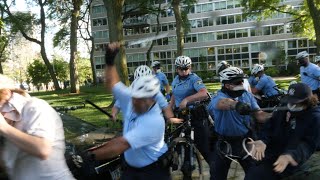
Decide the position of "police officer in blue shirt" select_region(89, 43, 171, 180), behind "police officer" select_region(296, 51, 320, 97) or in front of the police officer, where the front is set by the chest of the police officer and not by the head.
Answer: in front

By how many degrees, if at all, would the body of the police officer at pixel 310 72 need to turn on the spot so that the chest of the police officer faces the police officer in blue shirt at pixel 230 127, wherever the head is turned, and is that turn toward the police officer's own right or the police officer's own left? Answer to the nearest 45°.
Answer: approximately 45° to the police officer's own left

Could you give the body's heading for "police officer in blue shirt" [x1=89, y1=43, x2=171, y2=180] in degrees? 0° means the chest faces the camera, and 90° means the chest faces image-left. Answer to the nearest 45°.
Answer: approximately 45°

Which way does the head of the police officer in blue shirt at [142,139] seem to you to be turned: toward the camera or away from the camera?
toward the camera

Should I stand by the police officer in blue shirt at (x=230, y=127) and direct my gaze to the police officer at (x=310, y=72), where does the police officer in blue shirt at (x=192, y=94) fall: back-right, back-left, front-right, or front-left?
front-left

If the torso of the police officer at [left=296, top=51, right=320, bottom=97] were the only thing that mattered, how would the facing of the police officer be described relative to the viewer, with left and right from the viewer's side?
facing the viewer and to the left of the viewer

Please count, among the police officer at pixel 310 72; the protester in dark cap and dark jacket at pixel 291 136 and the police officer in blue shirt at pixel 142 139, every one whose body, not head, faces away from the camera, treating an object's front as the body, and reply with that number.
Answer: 0

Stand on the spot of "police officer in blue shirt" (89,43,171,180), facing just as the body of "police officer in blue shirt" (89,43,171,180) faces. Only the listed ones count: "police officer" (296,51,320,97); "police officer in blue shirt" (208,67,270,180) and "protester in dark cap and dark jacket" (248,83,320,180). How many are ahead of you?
0

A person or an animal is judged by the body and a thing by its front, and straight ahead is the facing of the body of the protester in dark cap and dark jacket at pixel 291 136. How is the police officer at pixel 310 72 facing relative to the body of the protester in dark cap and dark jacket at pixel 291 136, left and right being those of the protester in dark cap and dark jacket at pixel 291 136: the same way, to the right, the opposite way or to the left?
the same way

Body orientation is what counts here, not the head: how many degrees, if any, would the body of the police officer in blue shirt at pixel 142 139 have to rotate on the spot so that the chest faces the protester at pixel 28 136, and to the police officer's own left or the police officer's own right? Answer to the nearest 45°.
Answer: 0° — they already face them

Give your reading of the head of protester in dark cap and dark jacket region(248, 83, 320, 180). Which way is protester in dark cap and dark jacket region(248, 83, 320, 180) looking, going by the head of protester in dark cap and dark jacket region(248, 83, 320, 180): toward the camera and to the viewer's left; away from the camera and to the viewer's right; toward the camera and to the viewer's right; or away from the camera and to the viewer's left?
toward the camera and to the viewer's left

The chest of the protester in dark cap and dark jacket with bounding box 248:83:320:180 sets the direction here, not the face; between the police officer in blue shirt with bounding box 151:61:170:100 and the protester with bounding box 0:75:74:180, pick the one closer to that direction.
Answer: the protester

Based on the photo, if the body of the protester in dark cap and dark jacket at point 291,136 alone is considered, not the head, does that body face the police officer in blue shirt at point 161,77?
no

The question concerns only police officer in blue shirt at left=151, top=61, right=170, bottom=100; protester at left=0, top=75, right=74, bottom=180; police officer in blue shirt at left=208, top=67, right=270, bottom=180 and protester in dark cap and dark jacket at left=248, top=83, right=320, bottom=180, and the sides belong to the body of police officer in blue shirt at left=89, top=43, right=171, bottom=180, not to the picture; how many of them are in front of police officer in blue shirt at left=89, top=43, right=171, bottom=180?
1

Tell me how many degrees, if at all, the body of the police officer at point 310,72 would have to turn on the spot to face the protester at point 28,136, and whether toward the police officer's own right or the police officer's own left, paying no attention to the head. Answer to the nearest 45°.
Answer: approximately 45° to the police officer's own left
